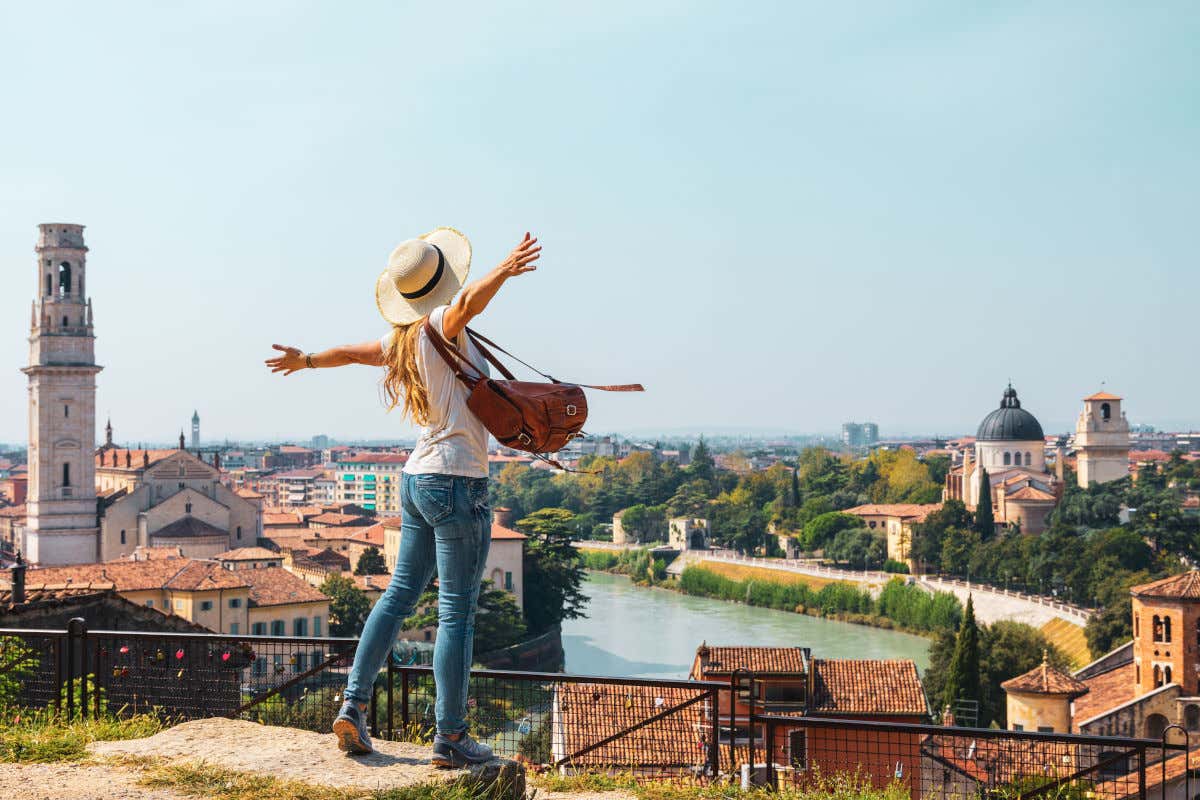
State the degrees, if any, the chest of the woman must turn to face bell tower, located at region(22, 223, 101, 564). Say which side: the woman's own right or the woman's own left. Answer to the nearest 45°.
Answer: approximately 45° to the woman's own left

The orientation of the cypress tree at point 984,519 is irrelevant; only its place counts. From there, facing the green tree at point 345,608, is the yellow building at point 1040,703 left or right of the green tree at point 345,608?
left

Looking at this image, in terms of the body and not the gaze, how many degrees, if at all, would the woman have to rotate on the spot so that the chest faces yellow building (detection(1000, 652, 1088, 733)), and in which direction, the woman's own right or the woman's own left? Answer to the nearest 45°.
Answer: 0° — they already face it

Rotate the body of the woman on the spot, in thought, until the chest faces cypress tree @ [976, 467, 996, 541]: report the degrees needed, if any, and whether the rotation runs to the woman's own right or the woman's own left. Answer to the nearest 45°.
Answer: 0° — they already face it

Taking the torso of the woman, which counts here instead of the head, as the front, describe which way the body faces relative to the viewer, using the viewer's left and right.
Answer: facing away from the viewer and to the right of the viewer

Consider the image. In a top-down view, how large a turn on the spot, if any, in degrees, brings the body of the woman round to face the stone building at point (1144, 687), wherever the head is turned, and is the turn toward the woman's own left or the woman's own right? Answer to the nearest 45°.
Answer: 0° — they already face it

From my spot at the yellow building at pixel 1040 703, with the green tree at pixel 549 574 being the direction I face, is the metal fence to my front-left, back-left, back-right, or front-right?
back-left

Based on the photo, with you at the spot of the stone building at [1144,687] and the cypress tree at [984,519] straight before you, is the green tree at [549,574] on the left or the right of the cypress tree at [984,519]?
left

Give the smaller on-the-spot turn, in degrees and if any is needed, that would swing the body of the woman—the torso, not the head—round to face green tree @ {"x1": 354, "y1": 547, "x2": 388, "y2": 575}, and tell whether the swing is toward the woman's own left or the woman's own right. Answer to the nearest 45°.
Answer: approximately 45° to the woman's own left

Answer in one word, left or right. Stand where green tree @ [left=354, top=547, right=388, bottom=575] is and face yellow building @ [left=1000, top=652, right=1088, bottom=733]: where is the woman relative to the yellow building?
right

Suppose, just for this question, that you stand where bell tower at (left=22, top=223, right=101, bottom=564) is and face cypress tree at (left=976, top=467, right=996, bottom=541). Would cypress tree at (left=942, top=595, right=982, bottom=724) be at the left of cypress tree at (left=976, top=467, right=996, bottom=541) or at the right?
right
